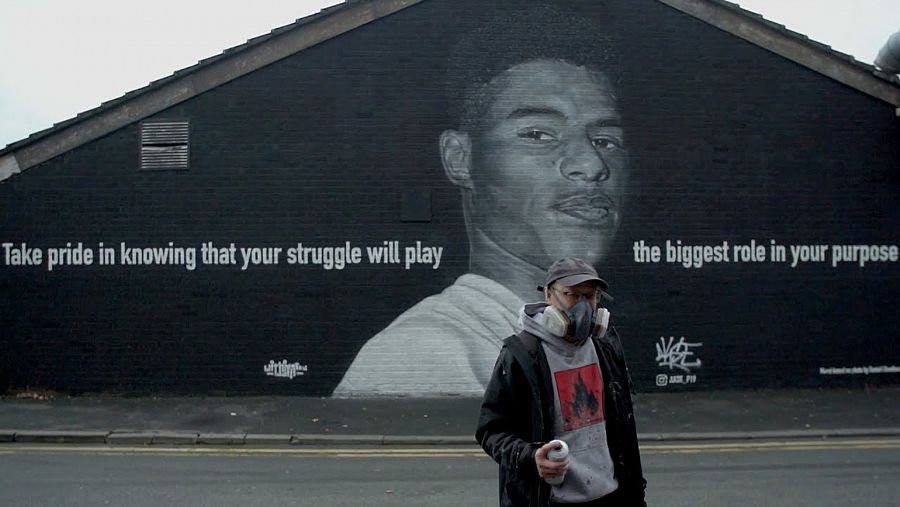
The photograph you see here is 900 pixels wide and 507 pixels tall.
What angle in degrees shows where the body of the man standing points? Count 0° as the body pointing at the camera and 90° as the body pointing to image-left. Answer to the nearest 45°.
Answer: approximately 315°
